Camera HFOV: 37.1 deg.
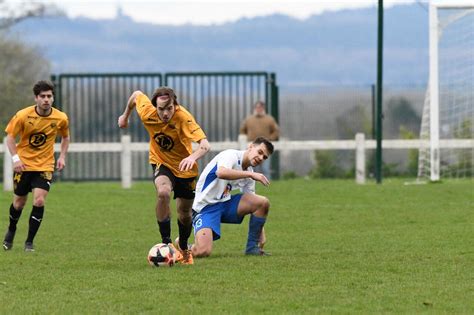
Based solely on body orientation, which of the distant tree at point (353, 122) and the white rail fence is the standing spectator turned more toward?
the white rail fence

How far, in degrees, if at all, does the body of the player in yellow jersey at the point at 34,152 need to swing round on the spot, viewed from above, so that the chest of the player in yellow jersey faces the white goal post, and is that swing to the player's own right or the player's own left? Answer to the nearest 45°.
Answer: approximately 135° to the player's own left

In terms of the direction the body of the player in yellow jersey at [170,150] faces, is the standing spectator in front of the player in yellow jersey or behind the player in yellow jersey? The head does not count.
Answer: behind
